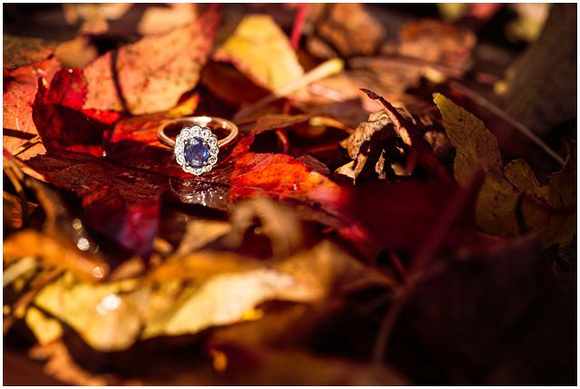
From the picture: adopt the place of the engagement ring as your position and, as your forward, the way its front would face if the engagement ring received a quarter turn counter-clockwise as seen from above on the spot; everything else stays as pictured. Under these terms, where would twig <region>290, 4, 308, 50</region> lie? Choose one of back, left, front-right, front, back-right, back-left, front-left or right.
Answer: left

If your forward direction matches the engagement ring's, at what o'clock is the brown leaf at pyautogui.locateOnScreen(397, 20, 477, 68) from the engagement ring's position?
The brown leaf is roughly at 7 o'clock from the engagement ring.

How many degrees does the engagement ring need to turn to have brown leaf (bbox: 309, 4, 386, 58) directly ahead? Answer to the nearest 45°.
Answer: approximately 180°

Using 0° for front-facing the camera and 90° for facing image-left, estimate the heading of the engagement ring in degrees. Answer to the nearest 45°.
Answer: approximately 0°

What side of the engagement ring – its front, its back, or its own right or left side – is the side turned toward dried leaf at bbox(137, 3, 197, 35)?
back
